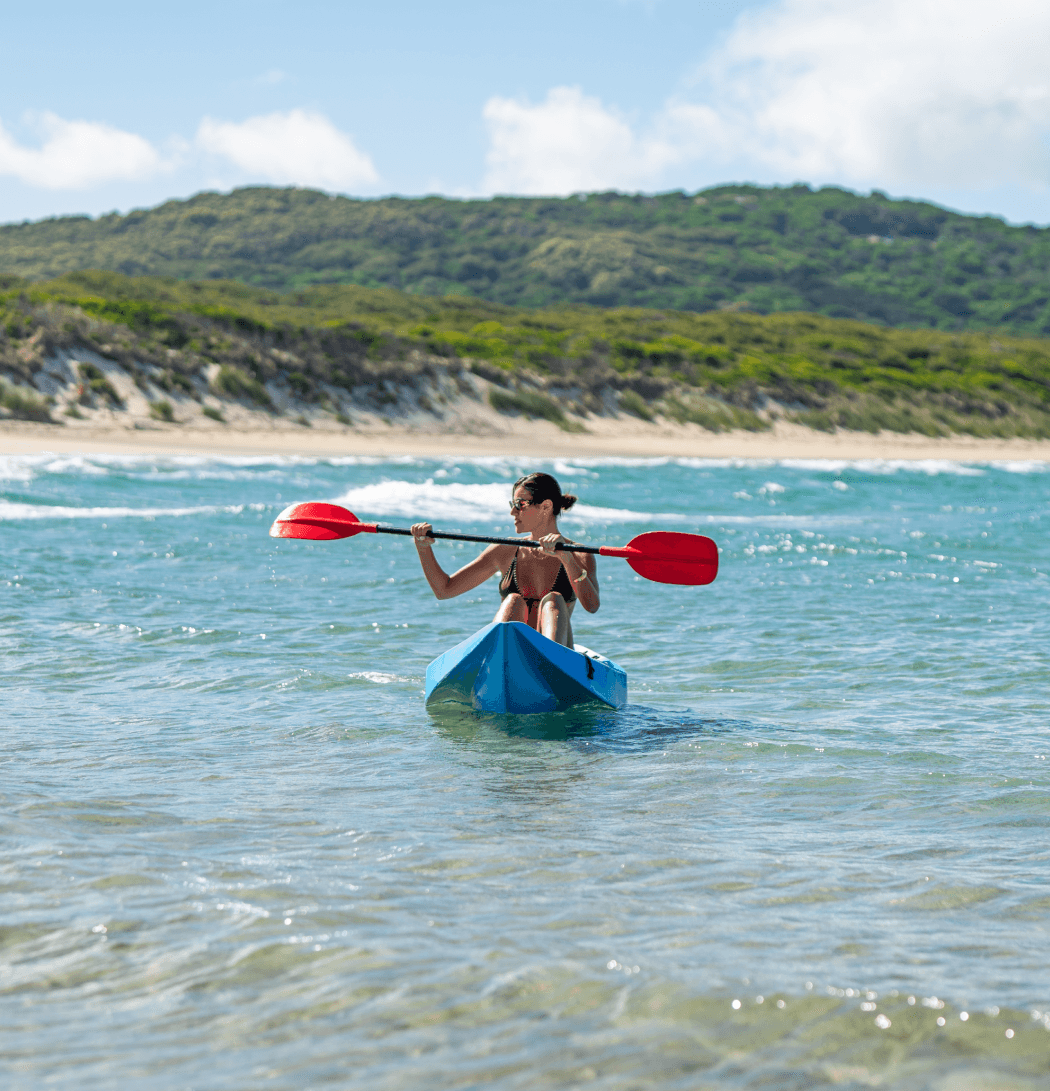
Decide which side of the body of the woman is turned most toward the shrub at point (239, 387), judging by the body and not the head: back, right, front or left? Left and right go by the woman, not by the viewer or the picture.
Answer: back

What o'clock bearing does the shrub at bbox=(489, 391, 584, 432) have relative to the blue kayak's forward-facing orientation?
The shrub is roughly at 6 o'clock from the blue kayak.

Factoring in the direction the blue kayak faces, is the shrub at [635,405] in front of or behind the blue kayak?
behind

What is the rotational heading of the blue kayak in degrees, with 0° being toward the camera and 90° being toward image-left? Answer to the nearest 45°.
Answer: approximately 0°

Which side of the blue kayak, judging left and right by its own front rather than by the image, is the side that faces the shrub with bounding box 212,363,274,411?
back

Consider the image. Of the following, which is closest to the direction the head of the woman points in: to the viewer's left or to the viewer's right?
to the viewer's left
